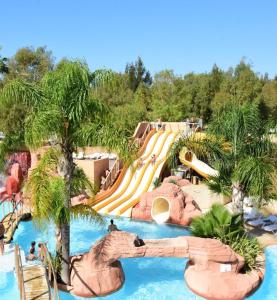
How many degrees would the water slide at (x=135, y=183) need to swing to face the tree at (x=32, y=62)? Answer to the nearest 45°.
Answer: approximately 90° to its right

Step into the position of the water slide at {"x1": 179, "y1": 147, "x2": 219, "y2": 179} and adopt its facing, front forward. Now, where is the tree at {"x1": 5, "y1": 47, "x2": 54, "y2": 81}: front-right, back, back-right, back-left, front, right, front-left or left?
back

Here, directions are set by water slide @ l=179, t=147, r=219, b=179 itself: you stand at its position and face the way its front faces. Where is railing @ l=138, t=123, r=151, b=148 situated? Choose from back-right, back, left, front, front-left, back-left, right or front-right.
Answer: back

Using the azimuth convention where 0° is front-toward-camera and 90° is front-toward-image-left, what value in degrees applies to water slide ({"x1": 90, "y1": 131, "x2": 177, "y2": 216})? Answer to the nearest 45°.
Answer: approximately 45°

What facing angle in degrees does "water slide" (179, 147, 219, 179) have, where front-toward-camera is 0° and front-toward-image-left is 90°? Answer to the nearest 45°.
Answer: approximately 315°

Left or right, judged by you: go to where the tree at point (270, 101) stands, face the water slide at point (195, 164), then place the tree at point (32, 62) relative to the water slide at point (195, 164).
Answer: right

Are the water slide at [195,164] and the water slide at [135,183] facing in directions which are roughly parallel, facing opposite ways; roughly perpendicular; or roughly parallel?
roughly perpendicular
